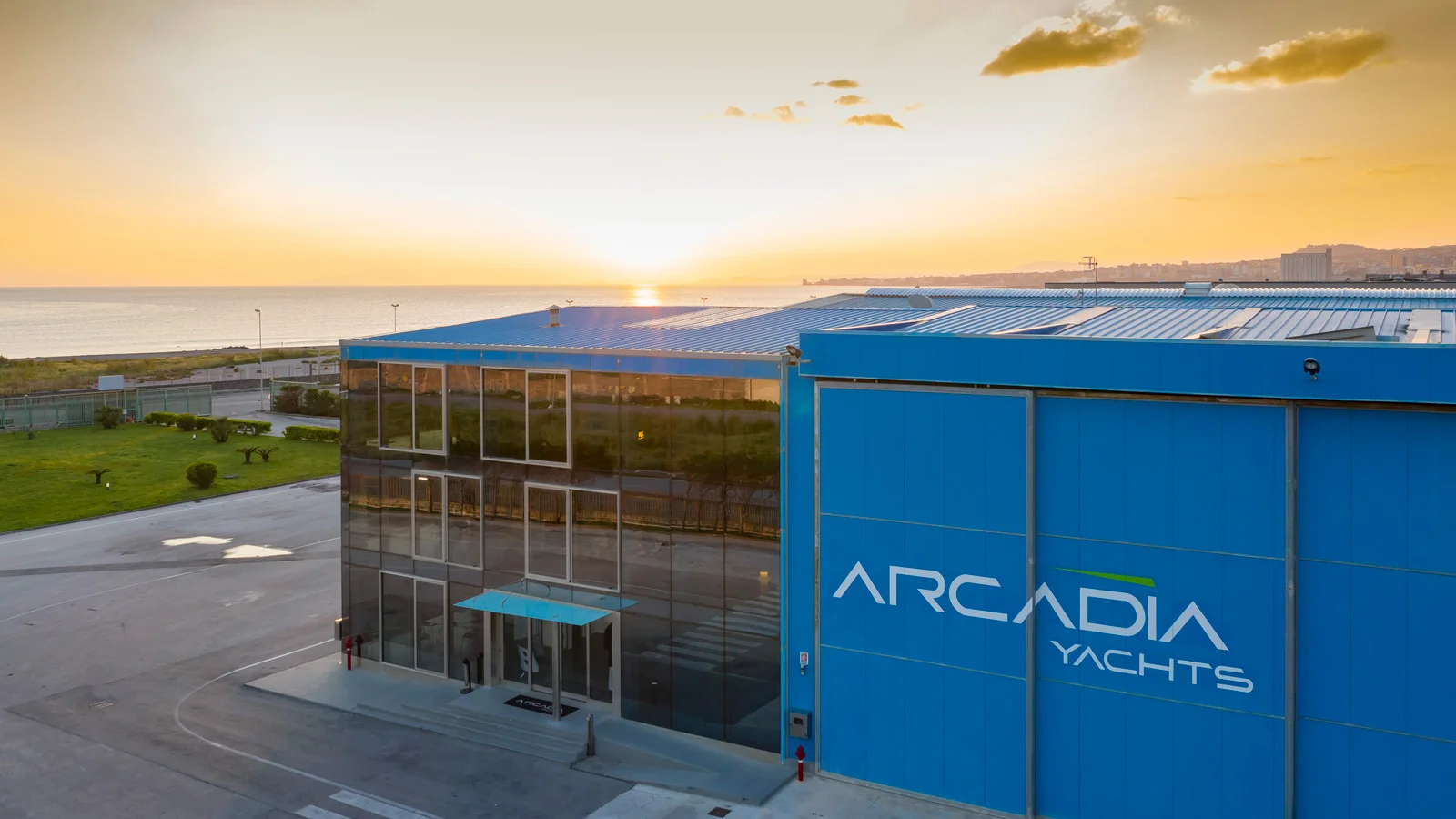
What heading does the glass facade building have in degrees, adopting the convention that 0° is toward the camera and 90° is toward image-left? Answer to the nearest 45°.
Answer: approximately 45°
